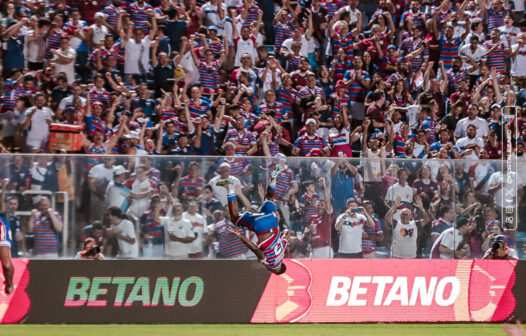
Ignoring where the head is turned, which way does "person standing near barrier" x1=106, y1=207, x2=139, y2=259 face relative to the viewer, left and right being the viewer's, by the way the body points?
facing the viewer and to the left of the viewer

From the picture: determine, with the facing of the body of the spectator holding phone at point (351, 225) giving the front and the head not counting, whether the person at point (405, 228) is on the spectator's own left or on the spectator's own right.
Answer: on the spectator's own left

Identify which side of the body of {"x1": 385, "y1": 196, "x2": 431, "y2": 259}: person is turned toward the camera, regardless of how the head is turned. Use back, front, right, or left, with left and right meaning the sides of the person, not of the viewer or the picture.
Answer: front

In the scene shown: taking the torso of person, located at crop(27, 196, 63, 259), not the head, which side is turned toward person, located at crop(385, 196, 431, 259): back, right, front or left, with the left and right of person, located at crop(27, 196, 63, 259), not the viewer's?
left

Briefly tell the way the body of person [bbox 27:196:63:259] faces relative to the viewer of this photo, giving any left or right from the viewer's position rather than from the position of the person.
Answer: facing the viewer

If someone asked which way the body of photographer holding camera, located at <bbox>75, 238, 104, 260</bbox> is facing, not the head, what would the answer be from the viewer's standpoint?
toward the camera

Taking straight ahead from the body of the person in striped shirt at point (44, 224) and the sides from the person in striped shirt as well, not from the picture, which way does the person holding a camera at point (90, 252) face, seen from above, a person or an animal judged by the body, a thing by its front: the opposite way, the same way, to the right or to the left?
the same way

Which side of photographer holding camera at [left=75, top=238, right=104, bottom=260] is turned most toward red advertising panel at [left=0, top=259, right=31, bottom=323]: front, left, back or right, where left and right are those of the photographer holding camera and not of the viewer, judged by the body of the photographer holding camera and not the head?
right

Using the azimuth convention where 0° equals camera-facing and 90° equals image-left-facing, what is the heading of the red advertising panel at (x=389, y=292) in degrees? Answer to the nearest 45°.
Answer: approximately 0°

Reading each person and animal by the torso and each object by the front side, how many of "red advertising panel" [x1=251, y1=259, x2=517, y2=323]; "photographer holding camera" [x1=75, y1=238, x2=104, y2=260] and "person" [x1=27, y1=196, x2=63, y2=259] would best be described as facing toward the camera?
3

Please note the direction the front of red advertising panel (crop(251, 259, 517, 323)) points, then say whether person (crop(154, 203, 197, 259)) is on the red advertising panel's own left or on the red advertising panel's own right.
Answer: on the red advertising panel's own right
